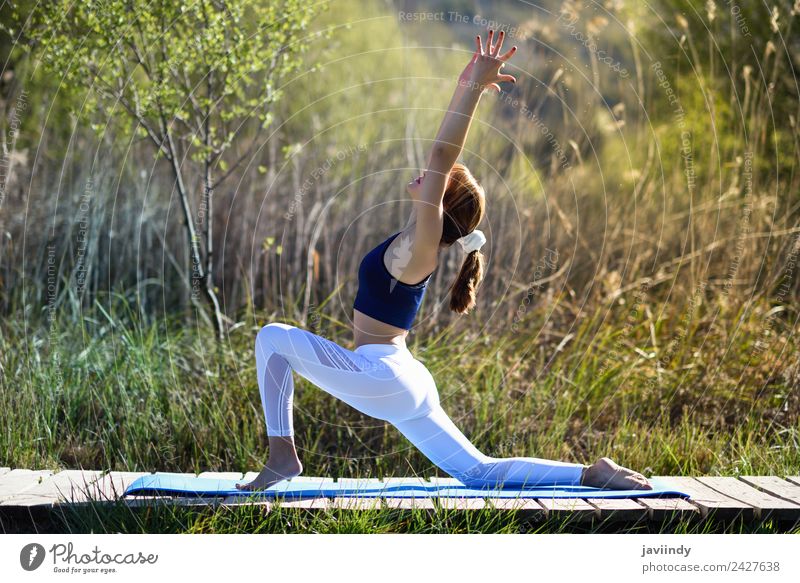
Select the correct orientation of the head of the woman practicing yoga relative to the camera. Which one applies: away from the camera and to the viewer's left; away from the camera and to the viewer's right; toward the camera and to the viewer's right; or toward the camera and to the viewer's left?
away from the camera and to the viewer's left

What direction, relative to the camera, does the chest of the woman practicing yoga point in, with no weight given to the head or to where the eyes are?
to the viewer's left
